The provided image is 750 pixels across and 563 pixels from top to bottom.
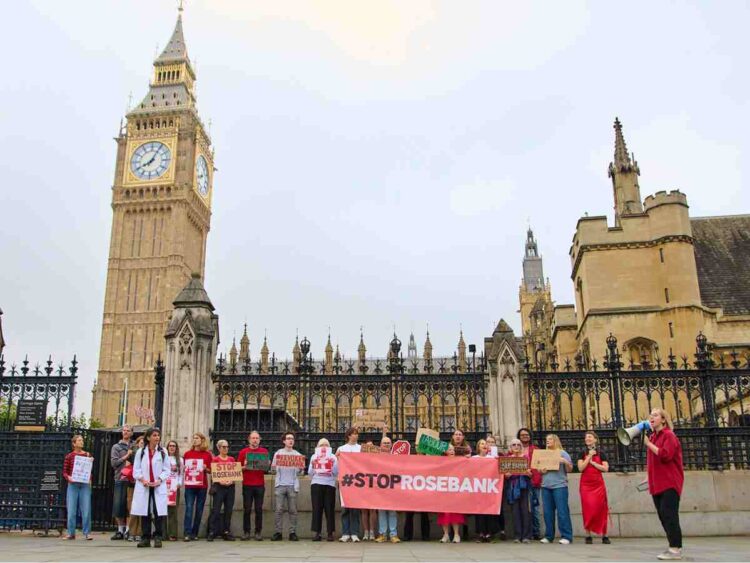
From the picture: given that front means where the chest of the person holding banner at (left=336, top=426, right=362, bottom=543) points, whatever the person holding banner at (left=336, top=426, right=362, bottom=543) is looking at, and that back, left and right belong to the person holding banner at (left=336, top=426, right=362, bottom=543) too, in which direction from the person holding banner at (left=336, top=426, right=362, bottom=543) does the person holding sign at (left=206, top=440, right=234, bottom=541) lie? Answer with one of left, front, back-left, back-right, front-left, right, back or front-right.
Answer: right

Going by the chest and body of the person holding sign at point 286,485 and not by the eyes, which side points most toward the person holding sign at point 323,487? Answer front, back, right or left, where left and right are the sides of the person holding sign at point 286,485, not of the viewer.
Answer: left

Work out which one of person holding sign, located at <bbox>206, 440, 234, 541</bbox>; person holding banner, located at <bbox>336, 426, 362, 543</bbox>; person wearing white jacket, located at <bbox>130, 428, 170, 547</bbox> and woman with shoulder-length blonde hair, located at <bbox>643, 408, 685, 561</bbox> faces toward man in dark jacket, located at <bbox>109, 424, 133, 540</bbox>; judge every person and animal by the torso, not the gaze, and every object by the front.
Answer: the woman with shoulder-length blonde hair

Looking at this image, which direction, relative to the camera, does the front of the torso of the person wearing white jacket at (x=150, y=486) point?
toward the camera

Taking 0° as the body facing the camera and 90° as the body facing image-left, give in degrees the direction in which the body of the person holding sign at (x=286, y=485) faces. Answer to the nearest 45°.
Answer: approximately 0°

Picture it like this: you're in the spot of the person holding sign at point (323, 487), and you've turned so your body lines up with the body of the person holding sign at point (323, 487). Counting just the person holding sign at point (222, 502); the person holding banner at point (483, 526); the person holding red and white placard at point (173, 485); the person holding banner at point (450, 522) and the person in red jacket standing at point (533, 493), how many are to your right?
2

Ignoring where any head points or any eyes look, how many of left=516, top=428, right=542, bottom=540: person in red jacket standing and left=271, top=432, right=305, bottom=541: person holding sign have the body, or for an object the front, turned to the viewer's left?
0

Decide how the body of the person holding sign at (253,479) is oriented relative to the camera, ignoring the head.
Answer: toward the camera

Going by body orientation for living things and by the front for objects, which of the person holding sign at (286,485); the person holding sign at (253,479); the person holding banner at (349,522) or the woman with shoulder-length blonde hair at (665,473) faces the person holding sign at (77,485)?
the woman with shoulder-length blonde hair

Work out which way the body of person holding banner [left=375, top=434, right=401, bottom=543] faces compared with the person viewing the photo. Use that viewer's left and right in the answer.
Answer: facing the viewer

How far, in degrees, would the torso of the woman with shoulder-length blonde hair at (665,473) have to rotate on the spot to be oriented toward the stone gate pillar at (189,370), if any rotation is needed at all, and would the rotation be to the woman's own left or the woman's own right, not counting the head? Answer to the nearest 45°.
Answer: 0° — they already face it

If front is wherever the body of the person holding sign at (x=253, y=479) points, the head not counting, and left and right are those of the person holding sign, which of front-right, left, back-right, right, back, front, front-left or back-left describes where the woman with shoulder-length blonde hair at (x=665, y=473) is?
front-left

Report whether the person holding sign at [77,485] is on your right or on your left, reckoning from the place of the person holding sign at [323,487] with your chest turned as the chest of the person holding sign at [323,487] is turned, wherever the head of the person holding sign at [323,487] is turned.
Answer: on your right

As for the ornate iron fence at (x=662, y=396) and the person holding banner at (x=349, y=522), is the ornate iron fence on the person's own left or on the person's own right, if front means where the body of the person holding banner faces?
on the person's own left

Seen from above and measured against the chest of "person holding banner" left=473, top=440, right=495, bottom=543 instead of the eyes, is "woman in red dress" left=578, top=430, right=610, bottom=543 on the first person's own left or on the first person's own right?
on the first person's own left
